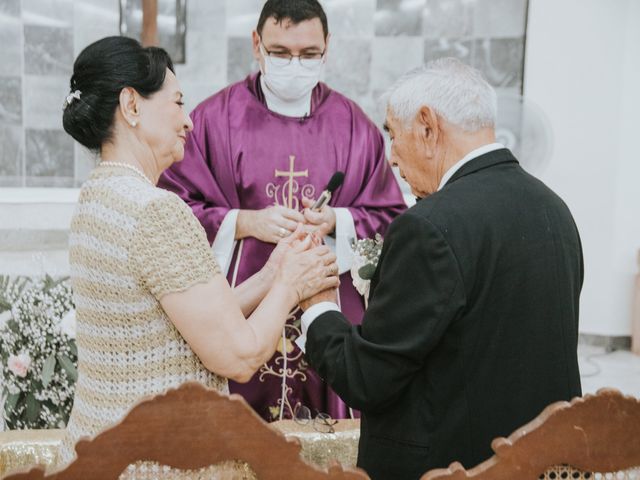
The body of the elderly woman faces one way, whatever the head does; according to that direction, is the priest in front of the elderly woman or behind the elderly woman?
in front

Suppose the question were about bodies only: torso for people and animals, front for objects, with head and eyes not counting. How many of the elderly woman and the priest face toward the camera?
1

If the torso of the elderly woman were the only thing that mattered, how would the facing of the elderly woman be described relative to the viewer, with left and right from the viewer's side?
facing away from the viewer and to the right of the viewer

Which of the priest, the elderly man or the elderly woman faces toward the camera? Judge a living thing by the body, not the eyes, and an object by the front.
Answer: the priest

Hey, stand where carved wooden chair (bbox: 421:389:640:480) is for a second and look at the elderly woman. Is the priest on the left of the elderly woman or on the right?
right

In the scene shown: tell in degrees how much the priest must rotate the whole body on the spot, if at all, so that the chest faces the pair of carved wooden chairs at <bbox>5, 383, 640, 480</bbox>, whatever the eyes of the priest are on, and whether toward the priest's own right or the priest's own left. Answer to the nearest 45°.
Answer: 0° — they already face it

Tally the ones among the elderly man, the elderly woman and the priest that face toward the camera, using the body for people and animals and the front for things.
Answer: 1

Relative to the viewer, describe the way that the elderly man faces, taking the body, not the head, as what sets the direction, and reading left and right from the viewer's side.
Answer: facing away from the viewer and to the left of the viewer

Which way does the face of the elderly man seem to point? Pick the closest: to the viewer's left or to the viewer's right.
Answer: to the viewer's left

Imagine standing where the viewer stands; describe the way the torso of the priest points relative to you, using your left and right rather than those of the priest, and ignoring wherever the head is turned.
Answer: facing the viewer
